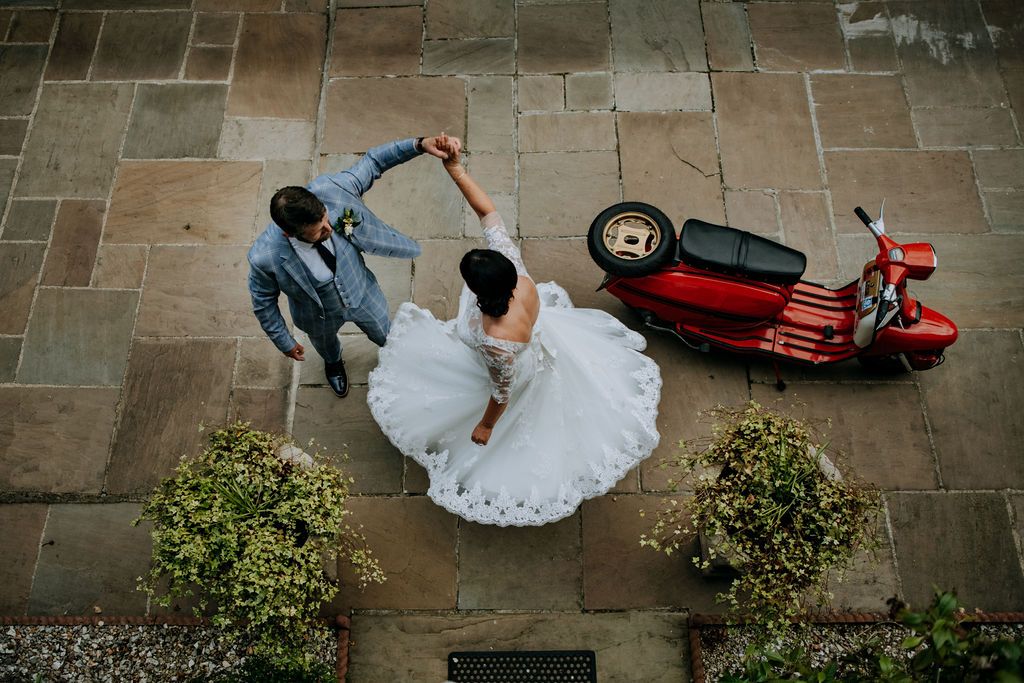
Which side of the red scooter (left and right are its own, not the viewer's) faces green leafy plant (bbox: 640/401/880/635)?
right

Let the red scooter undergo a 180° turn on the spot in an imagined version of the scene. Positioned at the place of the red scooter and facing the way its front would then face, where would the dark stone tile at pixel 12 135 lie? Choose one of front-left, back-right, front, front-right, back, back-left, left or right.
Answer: front

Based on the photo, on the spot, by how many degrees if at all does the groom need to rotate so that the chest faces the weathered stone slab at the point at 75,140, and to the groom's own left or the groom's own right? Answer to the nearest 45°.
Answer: approximately 180°

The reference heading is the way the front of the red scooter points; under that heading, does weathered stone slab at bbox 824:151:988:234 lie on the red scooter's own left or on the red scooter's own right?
on the red scooter's own left

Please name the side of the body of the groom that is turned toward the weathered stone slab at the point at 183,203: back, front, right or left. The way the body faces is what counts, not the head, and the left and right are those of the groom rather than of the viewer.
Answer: back

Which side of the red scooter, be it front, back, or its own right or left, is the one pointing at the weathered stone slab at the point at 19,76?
back

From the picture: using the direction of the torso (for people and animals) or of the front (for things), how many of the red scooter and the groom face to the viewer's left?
0

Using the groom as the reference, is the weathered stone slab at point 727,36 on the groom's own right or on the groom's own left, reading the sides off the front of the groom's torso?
on the groom's own left

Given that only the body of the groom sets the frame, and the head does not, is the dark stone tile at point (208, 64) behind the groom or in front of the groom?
behind

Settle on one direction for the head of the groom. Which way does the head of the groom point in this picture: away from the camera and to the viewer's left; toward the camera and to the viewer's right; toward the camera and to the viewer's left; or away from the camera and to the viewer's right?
toward the camera and to the viewer's right

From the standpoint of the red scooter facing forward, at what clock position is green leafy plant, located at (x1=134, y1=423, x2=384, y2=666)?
The green leafy plant is roughly at 4 o'clock from the red scooter.

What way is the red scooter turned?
to the viewer's right

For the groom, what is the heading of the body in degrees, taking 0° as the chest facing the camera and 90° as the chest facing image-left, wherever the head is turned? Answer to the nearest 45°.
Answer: approximately 315°

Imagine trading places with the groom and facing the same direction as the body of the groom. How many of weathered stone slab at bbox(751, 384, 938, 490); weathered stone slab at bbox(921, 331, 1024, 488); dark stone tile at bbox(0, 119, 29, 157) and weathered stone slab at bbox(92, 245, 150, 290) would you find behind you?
2
